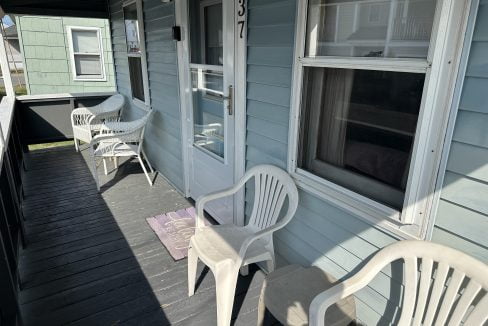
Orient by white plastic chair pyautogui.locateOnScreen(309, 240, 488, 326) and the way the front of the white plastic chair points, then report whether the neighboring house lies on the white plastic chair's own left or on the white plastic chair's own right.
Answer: on the white plastic chair's own right

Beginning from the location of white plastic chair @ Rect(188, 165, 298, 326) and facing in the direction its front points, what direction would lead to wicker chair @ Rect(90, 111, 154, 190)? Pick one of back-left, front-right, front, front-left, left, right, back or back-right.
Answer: right

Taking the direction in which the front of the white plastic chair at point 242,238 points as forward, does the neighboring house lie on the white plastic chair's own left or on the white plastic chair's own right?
on the white plastic chair's own right

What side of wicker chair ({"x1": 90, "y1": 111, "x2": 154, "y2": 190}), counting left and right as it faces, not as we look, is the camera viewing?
left

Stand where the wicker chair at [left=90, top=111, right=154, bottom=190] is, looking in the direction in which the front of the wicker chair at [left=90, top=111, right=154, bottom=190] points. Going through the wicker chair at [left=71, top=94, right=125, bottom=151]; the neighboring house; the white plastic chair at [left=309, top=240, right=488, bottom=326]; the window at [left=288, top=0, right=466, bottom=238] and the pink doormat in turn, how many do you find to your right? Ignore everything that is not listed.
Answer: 2

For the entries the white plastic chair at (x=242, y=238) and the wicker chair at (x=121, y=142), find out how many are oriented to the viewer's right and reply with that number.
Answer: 0

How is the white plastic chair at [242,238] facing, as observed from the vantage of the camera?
facing the viewer and to the left of the viewer

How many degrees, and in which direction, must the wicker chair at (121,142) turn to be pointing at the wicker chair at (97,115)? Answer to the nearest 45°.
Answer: approximately 90° to its right

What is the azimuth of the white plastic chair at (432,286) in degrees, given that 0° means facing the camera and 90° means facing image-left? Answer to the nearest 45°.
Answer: approximately 45°

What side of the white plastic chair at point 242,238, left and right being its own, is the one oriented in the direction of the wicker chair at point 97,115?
right

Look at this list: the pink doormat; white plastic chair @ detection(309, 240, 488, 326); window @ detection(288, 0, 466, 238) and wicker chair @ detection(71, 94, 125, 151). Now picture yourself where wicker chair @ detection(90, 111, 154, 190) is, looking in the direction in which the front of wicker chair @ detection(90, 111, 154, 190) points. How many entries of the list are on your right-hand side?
1
